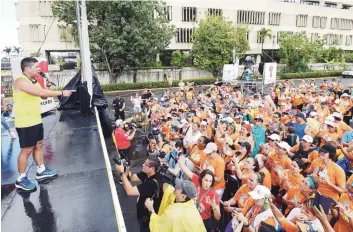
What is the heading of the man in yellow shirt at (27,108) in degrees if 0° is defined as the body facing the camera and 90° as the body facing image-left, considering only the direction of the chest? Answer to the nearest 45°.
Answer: approximately 270°

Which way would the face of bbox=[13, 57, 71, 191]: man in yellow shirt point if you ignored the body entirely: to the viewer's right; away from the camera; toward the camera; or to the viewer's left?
to the viewer's right

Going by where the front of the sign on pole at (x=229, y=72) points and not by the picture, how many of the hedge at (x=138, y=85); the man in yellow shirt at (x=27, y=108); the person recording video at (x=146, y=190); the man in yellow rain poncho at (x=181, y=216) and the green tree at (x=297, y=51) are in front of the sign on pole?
3

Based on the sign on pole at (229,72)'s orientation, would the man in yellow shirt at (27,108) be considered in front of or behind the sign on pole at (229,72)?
in front

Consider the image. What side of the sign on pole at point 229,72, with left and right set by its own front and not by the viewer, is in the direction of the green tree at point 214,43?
back

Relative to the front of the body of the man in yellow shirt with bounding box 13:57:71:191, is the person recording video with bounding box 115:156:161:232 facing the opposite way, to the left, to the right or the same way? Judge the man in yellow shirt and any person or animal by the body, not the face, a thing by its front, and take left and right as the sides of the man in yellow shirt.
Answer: the opposite way

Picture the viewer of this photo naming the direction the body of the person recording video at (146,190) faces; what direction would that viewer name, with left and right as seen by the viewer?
facing to the left of the viewer

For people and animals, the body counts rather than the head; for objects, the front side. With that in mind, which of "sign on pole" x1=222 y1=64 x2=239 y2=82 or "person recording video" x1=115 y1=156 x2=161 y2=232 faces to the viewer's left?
the person recording video

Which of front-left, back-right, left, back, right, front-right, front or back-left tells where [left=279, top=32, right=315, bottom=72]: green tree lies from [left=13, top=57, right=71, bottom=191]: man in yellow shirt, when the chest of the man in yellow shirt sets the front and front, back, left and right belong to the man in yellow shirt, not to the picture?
front-left

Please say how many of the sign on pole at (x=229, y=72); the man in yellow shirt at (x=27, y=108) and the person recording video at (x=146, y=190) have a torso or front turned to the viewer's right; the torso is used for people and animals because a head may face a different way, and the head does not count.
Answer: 1

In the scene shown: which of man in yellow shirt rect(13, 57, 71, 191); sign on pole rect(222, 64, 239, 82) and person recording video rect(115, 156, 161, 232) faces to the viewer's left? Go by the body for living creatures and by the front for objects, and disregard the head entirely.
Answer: the person recording video
